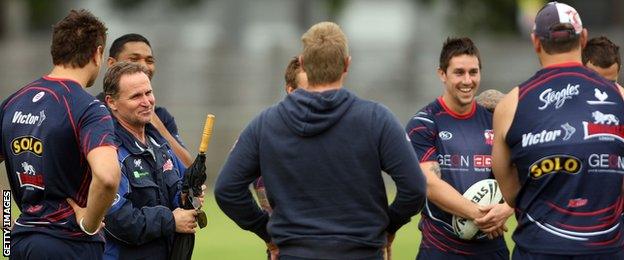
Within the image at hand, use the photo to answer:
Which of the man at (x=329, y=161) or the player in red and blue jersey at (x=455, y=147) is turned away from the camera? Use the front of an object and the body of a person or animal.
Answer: the man

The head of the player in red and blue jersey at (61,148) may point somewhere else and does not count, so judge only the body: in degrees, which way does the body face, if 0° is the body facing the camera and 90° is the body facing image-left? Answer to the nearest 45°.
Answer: approximately 225°

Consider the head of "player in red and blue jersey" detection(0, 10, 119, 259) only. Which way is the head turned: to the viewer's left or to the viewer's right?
to the viewer's right

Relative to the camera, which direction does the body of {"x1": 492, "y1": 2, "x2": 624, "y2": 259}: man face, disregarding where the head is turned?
away from the camera

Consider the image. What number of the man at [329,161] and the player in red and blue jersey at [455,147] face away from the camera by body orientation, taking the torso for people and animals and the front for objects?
1

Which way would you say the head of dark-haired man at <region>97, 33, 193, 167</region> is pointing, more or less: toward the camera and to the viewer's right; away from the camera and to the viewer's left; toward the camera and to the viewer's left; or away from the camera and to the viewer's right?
toward the camera and to the viewer's right

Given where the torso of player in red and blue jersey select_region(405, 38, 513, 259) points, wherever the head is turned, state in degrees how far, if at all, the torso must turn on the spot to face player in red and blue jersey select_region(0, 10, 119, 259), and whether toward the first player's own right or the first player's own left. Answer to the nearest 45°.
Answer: approximately 90° to the first player's own right

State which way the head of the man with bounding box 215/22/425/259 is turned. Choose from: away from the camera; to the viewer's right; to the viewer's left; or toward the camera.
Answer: away from the camera

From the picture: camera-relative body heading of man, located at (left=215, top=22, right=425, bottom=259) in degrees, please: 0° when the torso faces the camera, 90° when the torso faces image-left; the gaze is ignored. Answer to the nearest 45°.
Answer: approximately 180°
